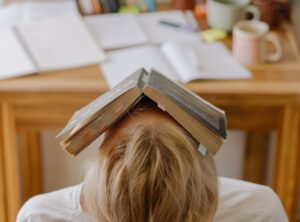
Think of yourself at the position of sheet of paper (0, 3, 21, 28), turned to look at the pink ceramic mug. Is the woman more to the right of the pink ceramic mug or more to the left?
right

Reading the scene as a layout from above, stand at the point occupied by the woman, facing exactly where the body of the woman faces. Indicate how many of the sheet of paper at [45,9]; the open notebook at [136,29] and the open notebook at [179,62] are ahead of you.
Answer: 3

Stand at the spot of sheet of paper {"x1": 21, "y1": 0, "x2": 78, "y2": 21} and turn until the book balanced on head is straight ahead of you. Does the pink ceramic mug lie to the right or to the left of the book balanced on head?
left

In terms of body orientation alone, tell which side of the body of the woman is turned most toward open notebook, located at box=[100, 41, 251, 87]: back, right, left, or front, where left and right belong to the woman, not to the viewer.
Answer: front

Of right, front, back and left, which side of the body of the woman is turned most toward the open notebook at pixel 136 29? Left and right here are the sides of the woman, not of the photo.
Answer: front

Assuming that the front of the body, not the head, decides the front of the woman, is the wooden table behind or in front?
in front

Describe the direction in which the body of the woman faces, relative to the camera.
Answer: away from the camera

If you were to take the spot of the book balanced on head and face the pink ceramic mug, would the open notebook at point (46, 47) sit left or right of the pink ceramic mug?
left
